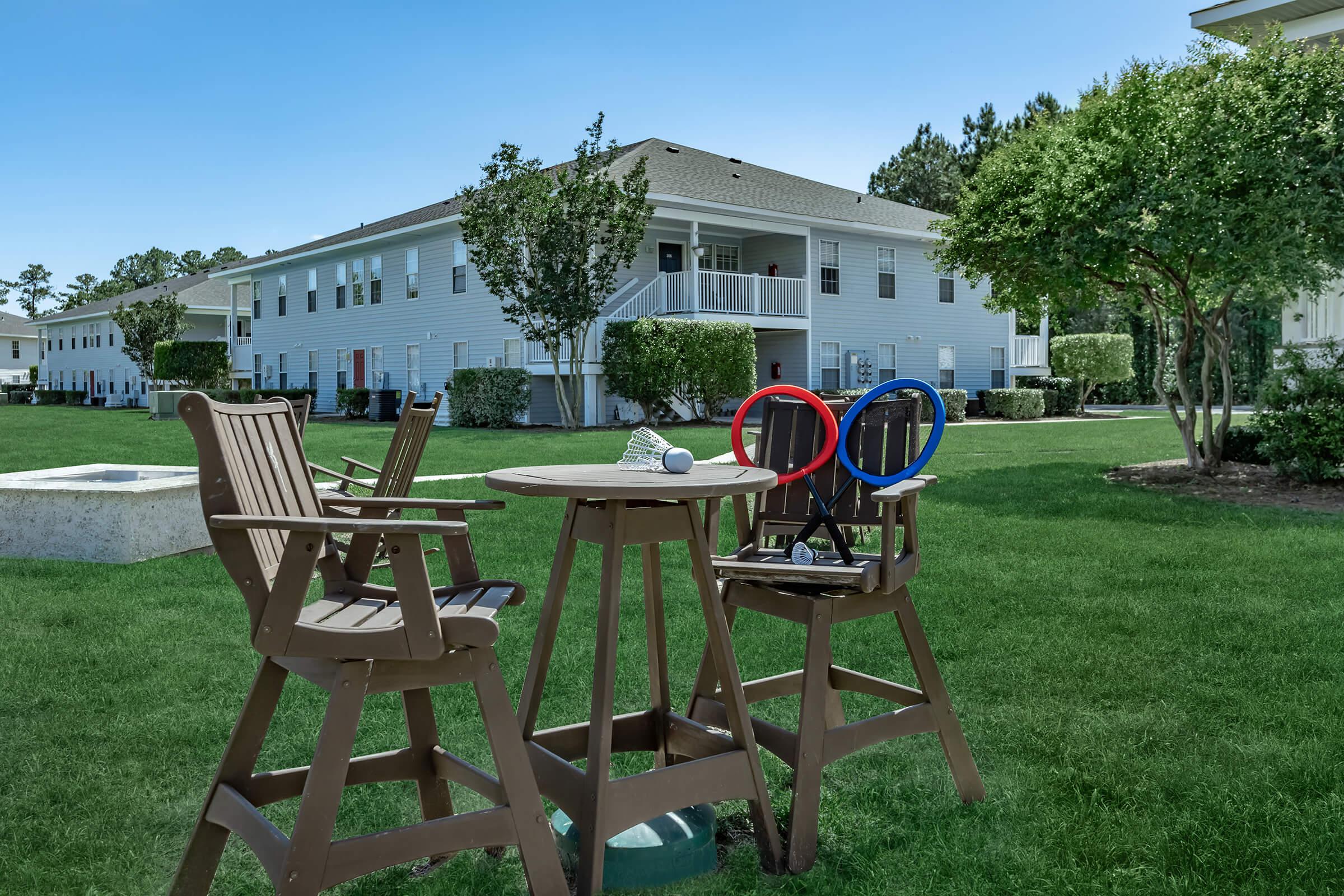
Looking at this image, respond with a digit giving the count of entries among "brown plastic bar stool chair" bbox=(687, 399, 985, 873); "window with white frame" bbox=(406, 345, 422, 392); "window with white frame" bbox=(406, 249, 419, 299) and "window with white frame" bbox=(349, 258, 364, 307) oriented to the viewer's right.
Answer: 0

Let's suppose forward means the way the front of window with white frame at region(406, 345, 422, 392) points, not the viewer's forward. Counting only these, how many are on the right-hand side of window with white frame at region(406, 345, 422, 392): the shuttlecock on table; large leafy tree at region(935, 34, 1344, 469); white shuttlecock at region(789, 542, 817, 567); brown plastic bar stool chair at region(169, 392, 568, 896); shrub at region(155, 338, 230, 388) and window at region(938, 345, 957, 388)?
1

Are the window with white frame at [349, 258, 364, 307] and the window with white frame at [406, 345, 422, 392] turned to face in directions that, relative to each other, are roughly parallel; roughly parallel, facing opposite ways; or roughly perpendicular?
roughly parallel

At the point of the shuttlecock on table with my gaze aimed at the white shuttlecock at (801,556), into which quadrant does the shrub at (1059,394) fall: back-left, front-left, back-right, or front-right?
front-left

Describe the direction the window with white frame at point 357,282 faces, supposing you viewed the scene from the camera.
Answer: facing the viewer and to the left of the viewer

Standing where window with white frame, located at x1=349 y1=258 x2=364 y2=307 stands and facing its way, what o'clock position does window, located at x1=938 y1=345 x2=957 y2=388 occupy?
The window is roughly at 8 o'clock from the window with white frame.

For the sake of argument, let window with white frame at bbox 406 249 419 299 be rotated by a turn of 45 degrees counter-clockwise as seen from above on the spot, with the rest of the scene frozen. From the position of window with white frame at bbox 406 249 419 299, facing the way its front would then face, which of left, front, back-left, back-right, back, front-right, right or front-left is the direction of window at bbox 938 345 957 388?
left

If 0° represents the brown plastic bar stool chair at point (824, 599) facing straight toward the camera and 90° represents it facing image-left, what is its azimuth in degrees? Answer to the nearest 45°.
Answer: approximately 45°

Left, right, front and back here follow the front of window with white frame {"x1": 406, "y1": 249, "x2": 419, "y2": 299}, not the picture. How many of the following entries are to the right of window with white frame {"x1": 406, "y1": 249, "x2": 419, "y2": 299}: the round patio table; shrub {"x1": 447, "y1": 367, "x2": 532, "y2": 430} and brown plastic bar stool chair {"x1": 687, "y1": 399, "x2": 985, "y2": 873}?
0

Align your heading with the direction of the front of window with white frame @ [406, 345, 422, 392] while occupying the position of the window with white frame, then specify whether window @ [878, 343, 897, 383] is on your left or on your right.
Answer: on your left

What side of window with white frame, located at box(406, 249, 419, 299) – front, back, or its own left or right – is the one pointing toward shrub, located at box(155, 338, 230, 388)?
right

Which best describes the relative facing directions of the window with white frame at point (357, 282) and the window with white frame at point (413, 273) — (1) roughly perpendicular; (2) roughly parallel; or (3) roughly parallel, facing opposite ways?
roughly parallel

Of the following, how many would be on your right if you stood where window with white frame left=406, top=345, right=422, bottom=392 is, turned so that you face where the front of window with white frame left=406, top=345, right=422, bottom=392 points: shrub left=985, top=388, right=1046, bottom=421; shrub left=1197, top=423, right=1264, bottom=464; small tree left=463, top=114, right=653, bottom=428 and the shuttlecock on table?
0

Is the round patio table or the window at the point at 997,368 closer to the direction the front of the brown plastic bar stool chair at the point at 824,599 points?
the round patio table

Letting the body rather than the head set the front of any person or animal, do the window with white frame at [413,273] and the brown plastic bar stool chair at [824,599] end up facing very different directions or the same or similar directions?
same or similar directions

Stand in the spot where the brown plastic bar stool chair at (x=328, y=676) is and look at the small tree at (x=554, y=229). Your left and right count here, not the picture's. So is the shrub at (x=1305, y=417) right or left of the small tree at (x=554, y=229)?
right

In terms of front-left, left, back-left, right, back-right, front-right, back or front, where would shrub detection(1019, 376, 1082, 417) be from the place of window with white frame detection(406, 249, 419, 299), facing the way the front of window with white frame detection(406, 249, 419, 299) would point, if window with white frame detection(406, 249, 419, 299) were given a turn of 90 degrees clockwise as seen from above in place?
back-right

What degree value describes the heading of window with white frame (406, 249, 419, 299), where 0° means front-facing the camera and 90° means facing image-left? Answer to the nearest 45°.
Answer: approximately 45°
